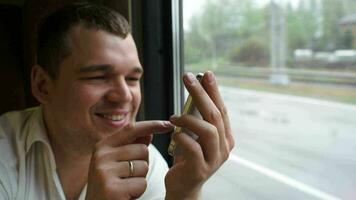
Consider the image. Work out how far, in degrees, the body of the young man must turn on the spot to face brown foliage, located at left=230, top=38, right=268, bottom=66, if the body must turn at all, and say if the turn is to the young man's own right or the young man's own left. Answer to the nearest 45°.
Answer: approximately 90° to the young man's own left

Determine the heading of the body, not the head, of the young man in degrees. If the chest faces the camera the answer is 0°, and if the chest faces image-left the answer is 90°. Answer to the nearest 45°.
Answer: approximately 315°

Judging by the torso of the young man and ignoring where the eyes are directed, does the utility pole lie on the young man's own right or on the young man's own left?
on the young man's own left

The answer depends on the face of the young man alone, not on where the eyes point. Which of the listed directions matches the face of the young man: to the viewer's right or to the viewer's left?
to the viewer's right
